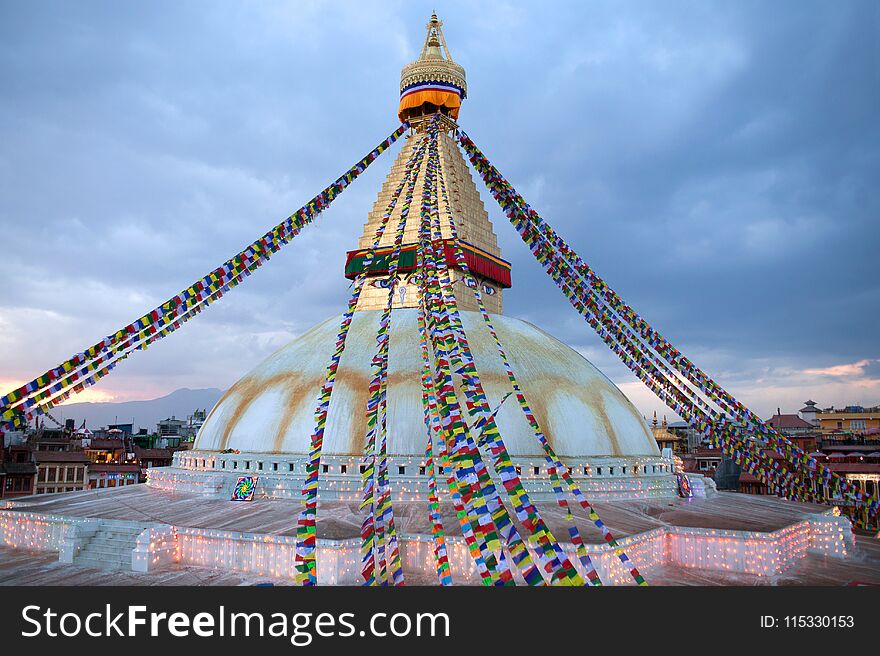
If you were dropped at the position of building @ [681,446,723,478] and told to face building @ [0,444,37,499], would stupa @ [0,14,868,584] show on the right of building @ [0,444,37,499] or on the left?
left

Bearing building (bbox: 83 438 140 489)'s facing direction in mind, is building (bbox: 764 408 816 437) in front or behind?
in front

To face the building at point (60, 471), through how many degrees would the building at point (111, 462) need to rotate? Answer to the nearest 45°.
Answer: approximately 45° to its right

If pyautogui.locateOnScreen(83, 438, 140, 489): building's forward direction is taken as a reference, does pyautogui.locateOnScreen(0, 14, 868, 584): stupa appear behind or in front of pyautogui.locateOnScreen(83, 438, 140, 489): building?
in front

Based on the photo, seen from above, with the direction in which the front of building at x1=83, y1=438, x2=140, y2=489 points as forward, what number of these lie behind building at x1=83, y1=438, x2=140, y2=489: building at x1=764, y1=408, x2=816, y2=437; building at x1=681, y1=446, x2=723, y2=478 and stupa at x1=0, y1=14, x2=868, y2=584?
0

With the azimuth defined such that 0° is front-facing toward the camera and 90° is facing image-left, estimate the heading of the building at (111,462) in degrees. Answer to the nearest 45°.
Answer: approximately 315°

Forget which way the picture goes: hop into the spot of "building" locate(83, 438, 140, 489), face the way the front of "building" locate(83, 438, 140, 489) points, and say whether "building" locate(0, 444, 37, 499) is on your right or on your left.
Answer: on your right

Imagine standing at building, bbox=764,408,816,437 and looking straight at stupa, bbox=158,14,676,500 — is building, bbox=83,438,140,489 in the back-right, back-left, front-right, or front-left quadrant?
front-right

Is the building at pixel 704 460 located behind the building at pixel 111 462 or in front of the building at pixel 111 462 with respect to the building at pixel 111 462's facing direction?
in front
